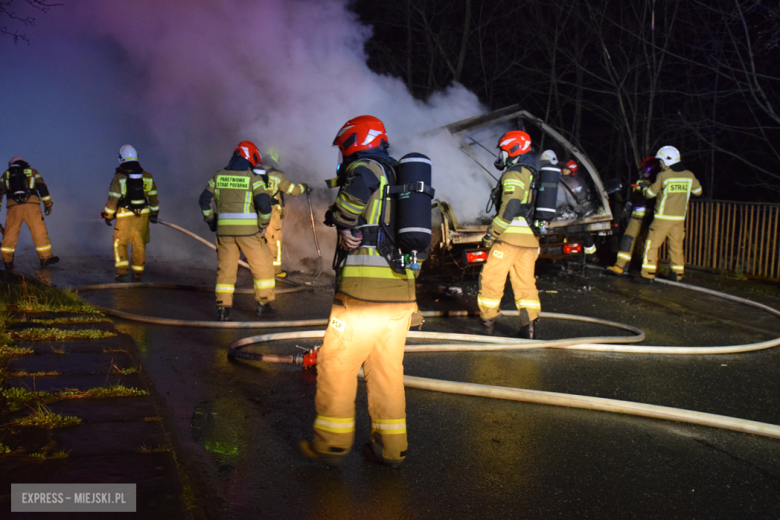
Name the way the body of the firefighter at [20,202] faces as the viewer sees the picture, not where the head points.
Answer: away from the camera

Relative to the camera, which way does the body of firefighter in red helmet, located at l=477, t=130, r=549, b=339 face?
to the viewer's left

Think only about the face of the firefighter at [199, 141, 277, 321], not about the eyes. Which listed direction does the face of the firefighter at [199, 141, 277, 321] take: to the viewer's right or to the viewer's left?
to the viewer's right
